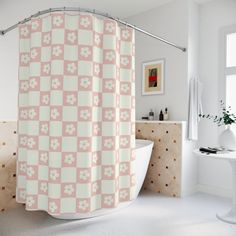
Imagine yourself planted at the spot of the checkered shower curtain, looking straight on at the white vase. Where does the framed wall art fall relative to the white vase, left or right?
left

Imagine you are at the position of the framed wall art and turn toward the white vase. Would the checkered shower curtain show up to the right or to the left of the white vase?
right

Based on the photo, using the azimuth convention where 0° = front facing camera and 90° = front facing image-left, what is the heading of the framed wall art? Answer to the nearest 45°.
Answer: approximately 45°
